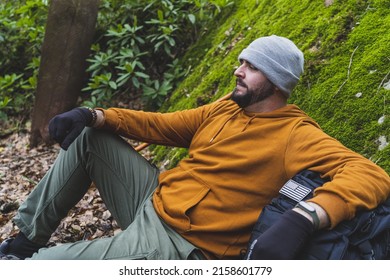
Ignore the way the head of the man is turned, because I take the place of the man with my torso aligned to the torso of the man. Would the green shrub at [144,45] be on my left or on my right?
on my right

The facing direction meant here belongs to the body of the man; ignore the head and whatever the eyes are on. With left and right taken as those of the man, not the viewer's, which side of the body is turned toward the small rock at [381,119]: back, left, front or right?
back

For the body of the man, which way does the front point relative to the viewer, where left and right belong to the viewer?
facing the viewer and to the left of the viewer

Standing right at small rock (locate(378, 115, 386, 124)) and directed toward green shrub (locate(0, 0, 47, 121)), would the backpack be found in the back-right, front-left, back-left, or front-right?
back-left

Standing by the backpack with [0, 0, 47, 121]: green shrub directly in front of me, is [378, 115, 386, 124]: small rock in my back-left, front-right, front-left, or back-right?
front-right

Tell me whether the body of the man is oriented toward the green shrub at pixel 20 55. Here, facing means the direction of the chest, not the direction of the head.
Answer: no

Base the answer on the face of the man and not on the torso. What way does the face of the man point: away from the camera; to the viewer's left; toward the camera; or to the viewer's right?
to the viewer's left
